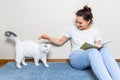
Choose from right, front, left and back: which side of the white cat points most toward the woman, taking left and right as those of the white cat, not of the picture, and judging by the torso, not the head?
front

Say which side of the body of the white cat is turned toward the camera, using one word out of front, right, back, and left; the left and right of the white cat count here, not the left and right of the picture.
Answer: right

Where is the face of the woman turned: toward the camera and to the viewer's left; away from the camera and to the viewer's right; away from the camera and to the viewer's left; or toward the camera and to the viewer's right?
toward the camera and to the viewer's left
